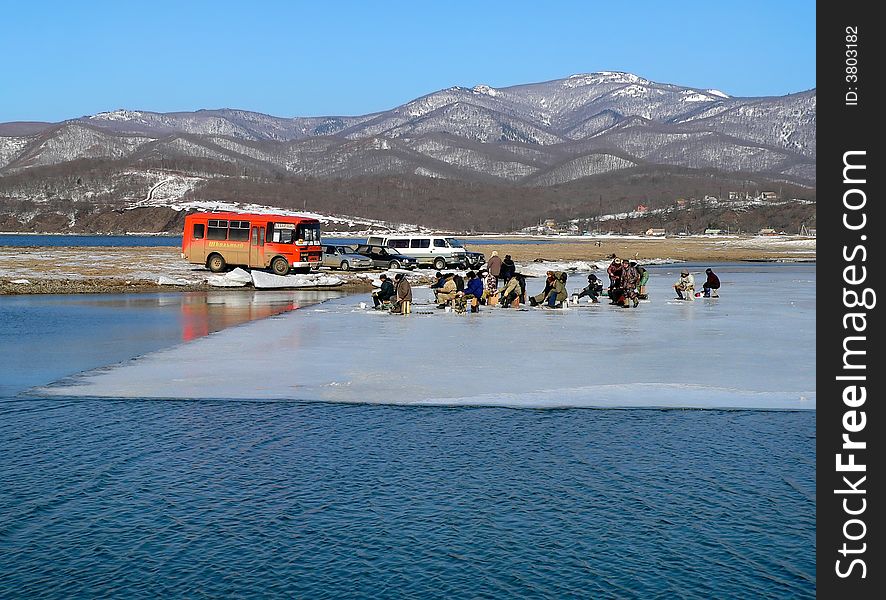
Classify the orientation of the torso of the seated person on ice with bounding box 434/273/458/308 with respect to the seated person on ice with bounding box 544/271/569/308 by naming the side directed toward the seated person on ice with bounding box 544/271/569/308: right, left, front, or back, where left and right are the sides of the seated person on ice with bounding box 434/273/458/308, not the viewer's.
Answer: back

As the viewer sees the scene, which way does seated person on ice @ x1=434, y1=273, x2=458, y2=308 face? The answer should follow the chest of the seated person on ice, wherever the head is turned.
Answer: to the viewer's left

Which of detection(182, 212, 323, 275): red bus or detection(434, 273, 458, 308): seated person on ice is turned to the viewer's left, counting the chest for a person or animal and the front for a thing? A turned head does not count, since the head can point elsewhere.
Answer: the seated person on ice

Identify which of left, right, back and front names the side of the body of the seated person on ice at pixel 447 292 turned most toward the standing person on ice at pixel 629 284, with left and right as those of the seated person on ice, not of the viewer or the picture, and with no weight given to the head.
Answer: back

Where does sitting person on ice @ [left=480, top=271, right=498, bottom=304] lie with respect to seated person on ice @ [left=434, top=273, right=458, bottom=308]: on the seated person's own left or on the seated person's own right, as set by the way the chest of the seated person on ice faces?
on the seated person's own right

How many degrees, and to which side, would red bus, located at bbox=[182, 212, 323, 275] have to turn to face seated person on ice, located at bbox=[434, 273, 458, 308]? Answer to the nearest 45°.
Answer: approximately 45° to its right

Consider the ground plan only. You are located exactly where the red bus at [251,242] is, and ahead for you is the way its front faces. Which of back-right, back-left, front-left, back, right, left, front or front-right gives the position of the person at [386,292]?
front-right

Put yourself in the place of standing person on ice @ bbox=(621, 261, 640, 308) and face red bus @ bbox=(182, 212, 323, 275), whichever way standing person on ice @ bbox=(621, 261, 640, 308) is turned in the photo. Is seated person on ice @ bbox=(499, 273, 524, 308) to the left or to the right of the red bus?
left

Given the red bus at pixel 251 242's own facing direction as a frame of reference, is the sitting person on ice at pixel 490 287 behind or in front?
in front

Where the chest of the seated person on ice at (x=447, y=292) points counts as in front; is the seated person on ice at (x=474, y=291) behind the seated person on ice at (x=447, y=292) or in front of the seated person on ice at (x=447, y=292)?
behind

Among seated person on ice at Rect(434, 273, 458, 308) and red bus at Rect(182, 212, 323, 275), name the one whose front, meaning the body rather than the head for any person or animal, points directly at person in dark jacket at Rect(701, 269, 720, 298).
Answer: the red bus

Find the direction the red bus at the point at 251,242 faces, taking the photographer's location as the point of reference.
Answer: facing the viewer and to the right of the viewer

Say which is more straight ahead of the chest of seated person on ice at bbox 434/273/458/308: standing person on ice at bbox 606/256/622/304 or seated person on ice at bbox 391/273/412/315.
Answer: the seated person on ice

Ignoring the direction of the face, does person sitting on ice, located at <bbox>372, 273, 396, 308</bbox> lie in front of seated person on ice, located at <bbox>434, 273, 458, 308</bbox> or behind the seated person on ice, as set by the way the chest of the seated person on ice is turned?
in front

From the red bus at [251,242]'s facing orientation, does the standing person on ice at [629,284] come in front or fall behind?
in front

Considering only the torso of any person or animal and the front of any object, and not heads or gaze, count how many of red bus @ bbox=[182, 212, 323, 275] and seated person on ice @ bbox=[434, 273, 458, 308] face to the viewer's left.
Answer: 1
